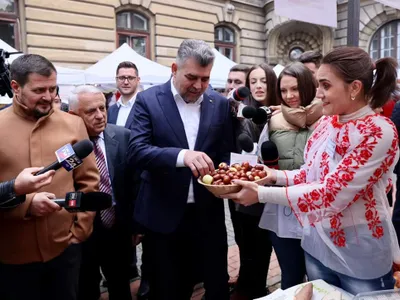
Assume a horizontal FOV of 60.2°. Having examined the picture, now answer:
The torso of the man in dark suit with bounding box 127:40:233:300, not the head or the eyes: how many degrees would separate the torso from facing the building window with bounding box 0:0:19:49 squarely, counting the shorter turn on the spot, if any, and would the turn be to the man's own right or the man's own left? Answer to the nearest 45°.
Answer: approximately 180°

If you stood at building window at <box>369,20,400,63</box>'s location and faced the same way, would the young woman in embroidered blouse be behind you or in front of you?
in front

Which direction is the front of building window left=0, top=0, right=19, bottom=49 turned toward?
toward the camera

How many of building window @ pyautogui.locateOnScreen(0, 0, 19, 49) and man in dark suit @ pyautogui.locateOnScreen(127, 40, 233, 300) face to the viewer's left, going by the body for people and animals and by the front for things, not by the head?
0

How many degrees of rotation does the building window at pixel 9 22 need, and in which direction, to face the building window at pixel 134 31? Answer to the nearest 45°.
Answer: approximately 90° to its left

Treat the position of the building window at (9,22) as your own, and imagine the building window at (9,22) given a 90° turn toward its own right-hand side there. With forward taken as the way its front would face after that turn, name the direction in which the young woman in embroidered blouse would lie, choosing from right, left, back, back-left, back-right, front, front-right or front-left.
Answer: left

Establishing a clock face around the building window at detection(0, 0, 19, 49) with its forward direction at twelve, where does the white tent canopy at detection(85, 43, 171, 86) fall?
The white tent canopy is roughly at 11 o'clock from the building window.

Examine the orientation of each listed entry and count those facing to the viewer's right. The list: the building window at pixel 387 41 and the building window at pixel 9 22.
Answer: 0

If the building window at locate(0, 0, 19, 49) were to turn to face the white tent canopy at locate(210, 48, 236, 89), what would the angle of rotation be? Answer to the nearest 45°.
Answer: approximately 45° to its left

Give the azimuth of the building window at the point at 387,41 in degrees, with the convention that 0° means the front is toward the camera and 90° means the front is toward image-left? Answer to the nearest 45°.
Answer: approximately 45°

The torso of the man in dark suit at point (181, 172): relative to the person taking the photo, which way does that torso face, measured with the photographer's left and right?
facing the viewer and to the right of the viewer

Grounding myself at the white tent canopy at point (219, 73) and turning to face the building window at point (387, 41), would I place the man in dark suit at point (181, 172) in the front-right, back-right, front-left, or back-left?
back-right

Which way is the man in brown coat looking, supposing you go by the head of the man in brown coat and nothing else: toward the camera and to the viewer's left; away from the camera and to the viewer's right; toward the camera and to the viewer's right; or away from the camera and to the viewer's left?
toward the camera and to the viewer's right

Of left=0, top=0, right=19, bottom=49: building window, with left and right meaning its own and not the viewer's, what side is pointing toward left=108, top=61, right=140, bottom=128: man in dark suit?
front

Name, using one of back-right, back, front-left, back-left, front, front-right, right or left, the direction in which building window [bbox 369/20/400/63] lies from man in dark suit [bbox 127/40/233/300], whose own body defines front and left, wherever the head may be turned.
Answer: left

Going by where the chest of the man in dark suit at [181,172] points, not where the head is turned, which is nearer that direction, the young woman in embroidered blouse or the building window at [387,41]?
the young woman in embroidered blouse
